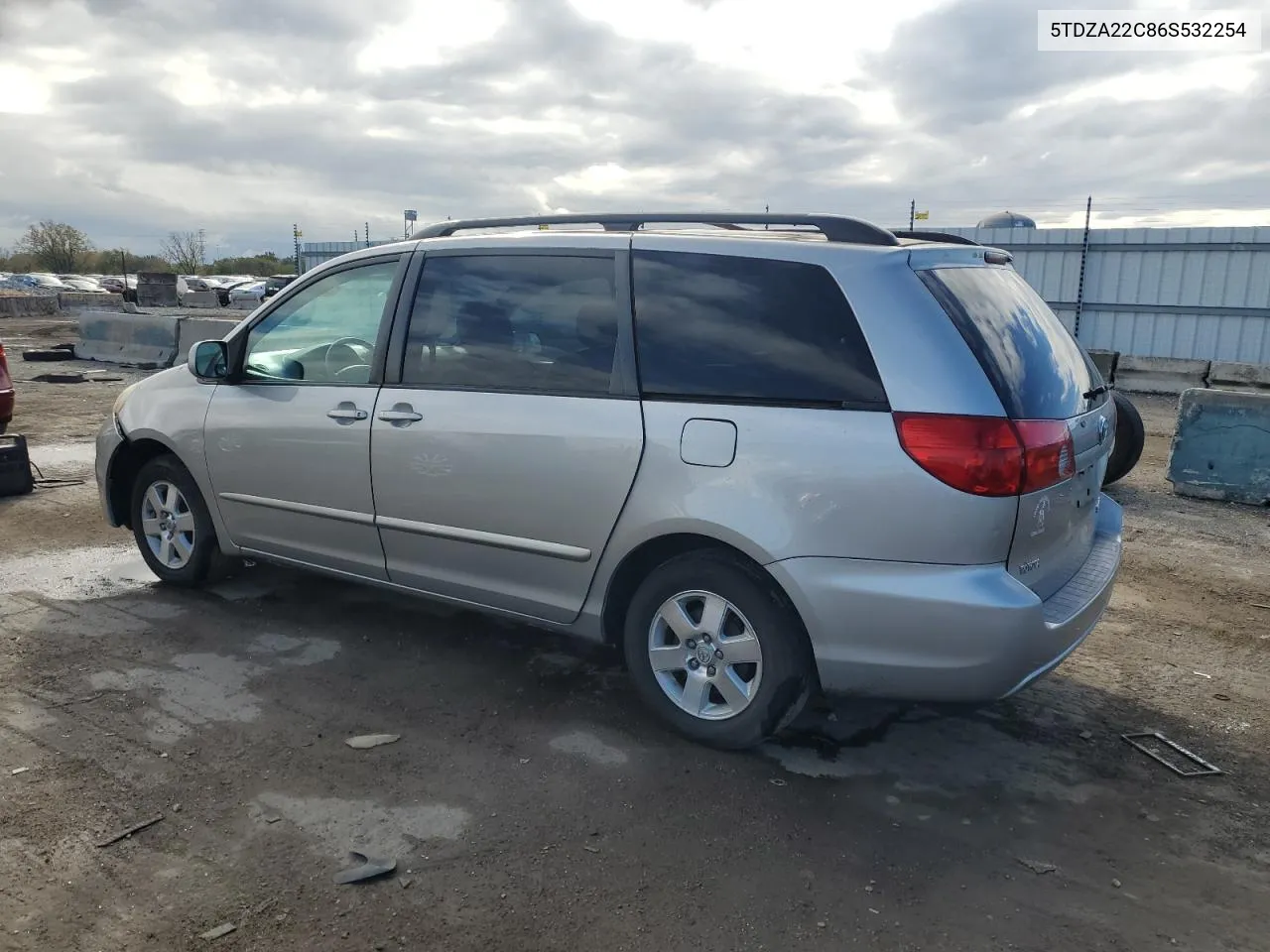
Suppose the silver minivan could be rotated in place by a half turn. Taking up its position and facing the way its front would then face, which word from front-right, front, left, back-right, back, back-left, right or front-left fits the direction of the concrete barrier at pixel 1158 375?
left

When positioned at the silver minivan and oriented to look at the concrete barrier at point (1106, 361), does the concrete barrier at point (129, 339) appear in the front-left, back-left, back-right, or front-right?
front-left

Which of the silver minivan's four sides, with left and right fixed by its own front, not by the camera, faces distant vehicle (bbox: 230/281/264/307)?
front

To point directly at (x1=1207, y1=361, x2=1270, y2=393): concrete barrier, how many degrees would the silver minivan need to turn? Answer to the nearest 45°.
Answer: approximately 90° to its right

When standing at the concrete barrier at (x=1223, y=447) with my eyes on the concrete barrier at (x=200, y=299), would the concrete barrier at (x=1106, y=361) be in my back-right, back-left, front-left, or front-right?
front-right

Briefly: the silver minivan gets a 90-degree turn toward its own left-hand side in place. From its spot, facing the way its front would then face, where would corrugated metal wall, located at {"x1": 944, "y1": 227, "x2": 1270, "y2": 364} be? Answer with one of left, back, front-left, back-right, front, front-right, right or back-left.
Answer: back

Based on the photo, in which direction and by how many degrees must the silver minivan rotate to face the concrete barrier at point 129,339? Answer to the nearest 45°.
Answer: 0° — it already faces it

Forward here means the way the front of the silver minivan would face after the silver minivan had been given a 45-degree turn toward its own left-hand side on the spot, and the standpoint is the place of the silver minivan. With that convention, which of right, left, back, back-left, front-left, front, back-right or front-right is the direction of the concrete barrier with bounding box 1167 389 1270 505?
back-right

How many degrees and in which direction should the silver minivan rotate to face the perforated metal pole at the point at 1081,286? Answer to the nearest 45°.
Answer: approximately 90° to its right

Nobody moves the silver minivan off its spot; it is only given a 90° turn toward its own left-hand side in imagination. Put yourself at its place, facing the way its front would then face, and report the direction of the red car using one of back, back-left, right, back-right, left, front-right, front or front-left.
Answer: right

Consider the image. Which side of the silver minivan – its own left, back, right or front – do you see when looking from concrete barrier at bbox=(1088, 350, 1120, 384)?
right

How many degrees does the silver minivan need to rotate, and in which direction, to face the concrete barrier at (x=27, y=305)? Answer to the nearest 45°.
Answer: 0° — it already faces it

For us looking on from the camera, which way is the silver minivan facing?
facing away from the viewer and to the left of the viewer

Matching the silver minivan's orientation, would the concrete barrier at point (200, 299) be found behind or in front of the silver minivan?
in front

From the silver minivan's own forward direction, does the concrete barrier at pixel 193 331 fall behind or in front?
in front
